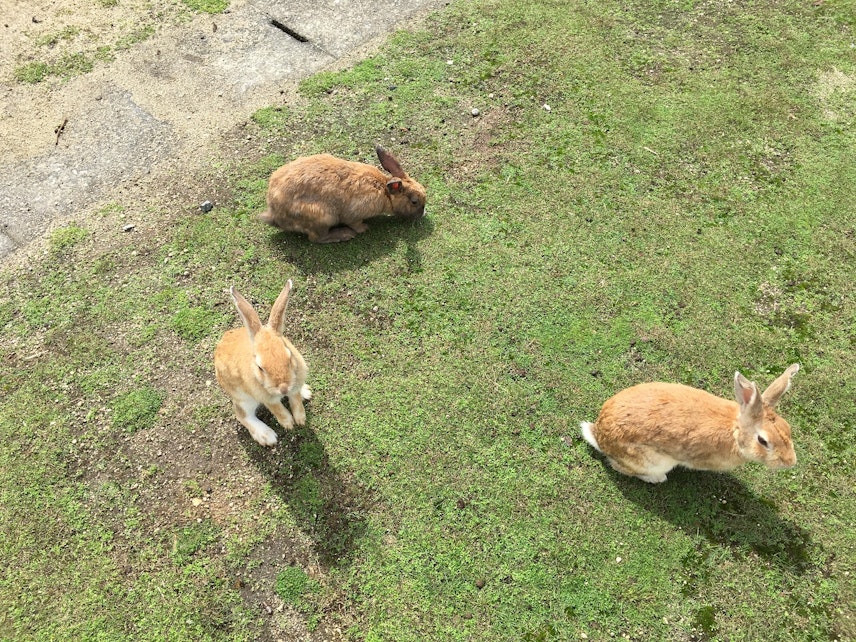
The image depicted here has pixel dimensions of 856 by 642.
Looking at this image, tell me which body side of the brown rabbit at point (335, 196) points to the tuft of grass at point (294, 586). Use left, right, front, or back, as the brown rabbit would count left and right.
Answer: right

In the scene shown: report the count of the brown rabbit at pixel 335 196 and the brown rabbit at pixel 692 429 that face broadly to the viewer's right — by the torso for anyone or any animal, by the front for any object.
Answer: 2

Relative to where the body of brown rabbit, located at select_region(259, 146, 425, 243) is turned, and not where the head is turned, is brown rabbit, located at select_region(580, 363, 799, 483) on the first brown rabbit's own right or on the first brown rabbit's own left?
on the first brown rabbit's own right

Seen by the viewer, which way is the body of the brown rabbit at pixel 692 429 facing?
to the viewer's right

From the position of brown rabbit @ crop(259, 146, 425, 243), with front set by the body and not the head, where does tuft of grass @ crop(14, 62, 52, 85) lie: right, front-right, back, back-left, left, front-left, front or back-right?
back-left

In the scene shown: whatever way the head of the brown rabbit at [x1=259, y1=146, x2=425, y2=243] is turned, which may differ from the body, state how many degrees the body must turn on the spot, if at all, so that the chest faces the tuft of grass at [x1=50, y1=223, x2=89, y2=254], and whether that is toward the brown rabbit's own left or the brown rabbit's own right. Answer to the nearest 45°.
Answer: approximately 180°

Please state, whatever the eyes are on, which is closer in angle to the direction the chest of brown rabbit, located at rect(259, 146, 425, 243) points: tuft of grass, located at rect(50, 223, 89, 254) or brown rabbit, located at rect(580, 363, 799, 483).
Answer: the brown rabbit

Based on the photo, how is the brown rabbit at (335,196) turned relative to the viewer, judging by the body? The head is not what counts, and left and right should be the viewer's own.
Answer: facing to the right of the viewer

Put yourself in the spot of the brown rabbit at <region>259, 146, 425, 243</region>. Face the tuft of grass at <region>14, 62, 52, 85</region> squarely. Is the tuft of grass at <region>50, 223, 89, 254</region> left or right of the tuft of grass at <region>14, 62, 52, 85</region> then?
left
